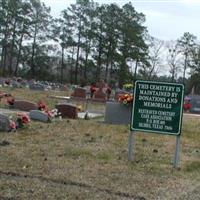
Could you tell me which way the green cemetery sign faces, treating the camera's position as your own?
facing the viewer

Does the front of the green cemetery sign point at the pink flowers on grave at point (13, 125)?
no

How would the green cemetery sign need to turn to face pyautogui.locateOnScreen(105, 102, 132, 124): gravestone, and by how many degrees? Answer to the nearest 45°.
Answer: approximately 180°

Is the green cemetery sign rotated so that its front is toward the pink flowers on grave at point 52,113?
no

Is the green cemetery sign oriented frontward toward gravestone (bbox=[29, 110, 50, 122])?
no

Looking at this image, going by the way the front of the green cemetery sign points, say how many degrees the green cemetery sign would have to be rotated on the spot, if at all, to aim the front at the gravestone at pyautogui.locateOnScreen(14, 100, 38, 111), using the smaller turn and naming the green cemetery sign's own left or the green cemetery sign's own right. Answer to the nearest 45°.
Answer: approximately 135° to the green cemetery sign's own right

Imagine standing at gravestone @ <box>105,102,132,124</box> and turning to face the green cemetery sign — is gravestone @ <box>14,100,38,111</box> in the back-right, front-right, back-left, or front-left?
back-right

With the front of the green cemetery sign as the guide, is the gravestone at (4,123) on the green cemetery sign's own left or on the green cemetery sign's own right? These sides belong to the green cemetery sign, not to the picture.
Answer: on the green cemetery sign's own right

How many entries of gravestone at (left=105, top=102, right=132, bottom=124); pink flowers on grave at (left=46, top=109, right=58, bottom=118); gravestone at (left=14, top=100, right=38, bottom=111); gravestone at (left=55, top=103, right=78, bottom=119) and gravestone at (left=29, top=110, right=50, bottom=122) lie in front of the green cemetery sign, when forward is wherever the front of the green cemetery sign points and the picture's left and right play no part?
0
